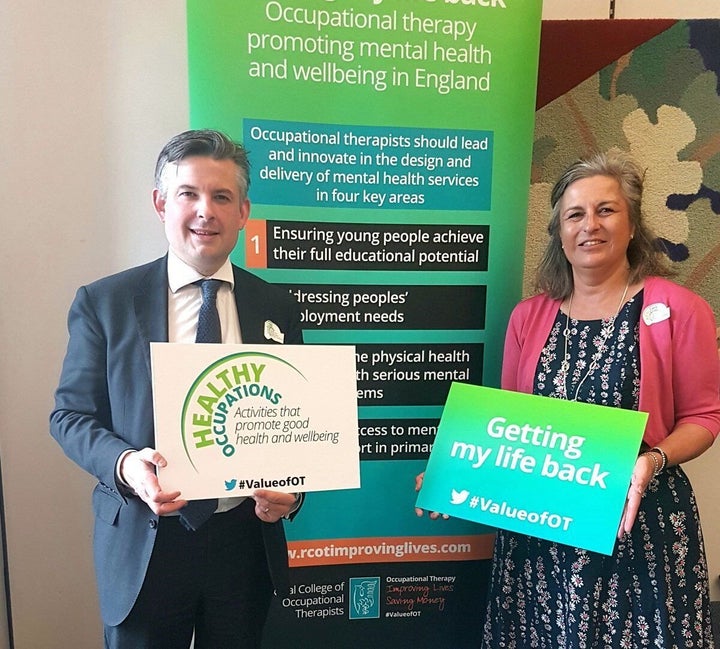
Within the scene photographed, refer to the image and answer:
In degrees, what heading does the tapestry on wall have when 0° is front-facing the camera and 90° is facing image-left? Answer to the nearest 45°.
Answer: approximately 0°

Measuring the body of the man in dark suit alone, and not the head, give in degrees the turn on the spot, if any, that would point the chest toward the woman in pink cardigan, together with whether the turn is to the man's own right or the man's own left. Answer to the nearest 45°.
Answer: approximately 45° to the man's own left

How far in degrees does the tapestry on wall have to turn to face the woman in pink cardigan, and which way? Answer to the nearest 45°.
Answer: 0° — it already faces them

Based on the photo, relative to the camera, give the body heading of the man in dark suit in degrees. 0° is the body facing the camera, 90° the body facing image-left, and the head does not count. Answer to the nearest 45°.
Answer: approximately 315°

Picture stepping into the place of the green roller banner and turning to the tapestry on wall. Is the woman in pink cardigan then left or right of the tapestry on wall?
right

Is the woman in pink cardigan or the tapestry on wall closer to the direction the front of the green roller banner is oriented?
the woman in pink cardigan

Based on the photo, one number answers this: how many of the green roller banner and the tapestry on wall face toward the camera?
2

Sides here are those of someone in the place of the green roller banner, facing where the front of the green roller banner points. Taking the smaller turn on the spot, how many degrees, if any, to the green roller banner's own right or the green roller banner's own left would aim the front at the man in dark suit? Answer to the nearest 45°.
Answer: approximately 45° to the green roller banner's own right

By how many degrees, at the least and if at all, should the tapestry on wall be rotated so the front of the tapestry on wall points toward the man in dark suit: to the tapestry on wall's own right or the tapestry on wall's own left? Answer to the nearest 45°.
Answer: approximately 45° to the tapestry on wall's own right

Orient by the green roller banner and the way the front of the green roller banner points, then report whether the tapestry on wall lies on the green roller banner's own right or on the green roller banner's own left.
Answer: on the green roller banner's own left
